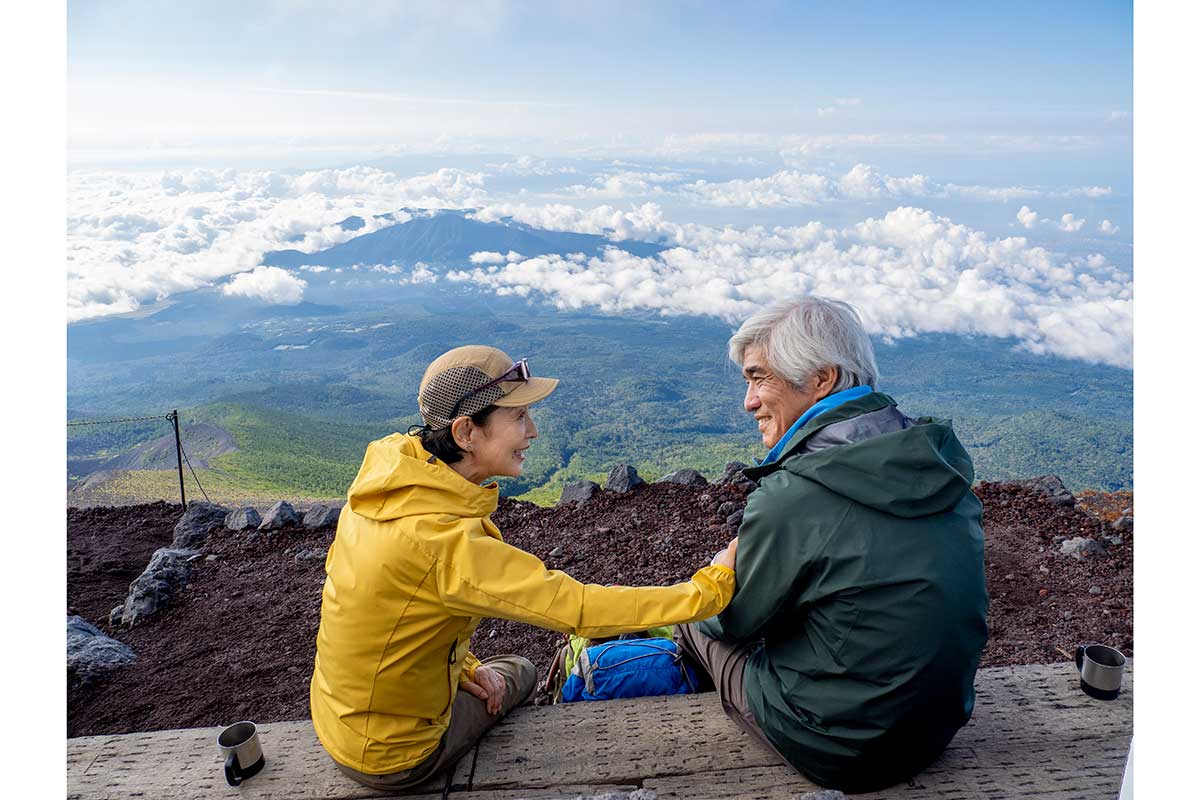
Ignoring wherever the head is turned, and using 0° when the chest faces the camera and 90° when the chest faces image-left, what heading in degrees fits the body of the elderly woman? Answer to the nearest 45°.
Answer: approximately 225°

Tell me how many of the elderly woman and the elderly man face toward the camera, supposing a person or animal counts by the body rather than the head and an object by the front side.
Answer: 0

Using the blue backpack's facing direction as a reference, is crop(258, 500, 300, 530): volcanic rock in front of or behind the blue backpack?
behind

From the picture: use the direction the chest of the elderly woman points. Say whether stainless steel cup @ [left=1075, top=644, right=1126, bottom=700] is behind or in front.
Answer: in front

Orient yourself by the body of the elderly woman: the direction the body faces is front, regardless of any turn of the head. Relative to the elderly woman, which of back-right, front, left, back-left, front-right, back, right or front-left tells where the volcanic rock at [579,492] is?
front-left

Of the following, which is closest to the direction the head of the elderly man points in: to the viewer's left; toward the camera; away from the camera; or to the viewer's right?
to the viewer's left

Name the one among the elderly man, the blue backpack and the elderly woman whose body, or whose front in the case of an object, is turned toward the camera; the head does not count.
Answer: the blue backpack

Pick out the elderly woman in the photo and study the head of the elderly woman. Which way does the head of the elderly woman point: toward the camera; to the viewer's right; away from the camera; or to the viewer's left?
to the viewer's right

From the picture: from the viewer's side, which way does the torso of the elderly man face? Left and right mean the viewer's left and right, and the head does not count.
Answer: facing away from the viewer and to the left of the viewer

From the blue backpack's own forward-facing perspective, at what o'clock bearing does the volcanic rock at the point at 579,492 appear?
The volcanic rock is roughly at 6 o'clock from the blue backpack.

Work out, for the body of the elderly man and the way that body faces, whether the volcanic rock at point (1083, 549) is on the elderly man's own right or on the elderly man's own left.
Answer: on the elderly man's own right

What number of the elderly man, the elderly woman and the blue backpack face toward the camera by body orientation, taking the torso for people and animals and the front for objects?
1

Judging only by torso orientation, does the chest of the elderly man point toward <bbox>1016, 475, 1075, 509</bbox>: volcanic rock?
no

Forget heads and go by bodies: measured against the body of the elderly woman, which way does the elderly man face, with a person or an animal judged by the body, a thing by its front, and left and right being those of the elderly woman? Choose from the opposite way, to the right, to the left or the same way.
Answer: to the left

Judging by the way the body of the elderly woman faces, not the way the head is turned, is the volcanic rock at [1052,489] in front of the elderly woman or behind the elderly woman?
in front
